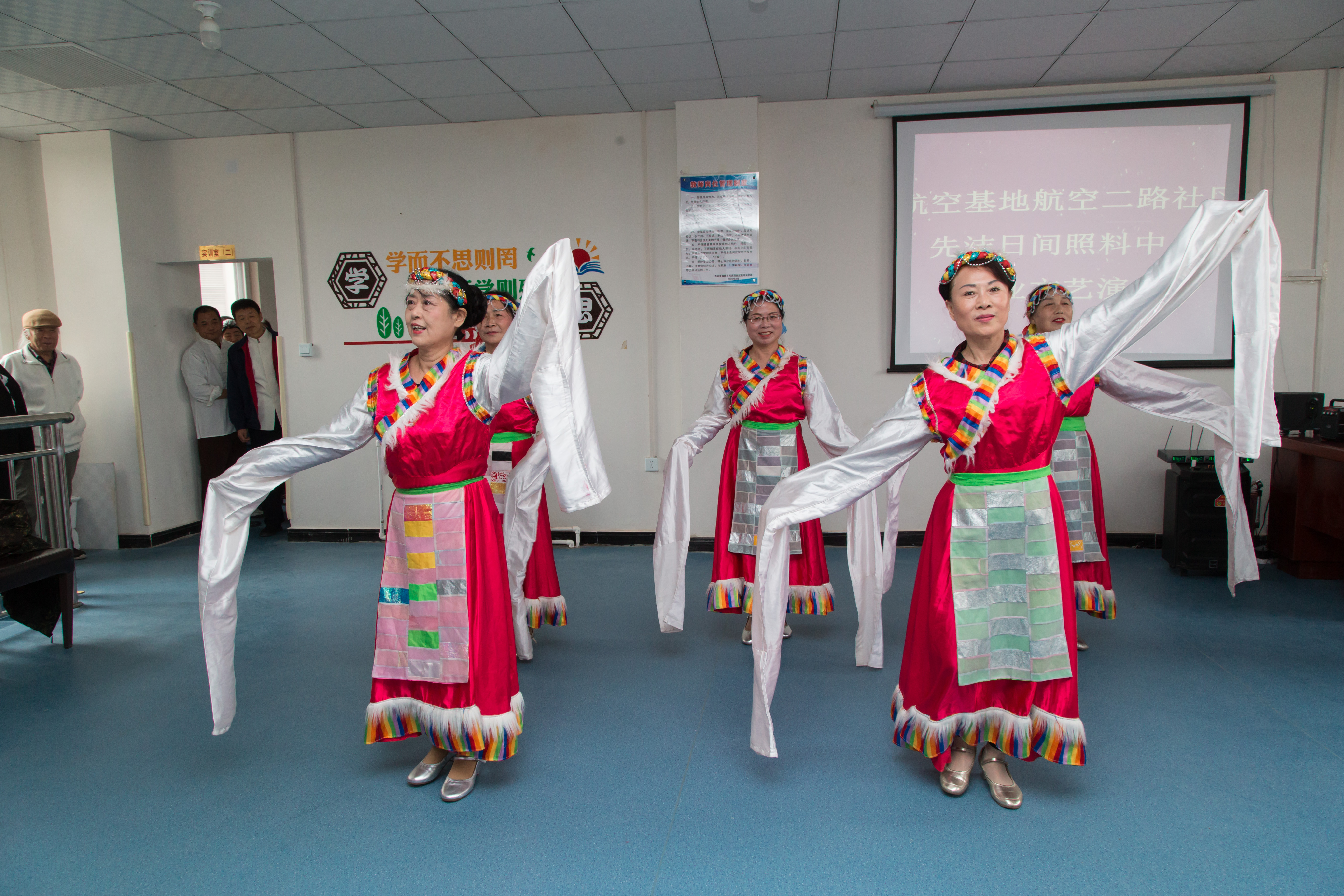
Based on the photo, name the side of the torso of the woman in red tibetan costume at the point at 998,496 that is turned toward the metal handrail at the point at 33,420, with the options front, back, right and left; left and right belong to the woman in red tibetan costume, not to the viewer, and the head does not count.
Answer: right

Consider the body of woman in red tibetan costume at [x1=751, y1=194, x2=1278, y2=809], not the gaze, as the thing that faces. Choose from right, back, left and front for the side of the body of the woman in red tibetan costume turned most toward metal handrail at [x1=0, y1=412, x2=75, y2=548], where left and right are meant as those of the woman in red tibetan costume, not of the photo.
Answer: right

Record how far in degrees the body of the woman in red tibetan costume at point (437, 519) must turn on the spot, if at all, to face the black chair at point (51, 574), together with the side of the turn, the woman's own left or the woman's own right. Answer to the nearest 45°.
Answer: approximately 90° to the woman's own right

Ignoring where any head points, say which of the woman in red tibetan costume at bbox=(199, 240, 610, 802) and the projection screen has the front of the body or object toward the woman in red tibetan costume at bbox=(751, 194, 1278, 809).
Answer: the projection screen
